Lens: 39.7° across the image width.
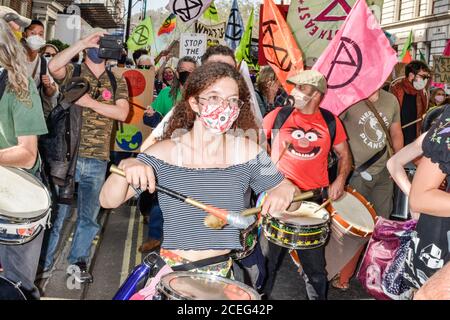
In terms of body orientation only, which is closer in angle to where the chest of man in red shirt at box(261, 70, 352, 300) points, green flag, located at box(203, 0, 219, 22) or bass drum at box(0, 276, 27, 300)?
the bass drum

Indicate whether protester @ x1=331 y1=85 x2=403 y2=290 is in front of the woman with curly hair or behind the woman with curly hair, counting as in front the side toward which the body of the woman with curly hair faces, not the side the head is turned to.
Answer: behind

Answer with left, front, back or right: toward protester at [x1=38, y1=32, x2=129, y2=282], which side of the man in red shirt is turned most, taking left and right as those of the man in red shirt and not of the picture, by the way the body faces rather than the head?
right

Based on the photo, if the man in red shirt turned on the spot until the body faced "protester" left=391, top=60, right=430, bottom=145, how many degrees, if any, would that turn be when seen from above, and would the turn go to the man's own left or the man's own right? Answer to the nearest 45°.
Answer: approximately 180°

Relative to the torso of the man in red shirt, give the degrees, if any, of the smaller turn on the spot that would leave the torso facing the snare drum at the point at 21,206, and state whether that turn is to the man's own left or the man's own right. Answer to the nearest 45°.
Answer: approximately 45° to the man's own right

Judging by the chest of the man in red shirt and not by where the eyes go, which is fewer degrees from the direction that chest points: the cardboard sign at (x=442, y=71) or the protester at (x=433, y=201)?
the protester

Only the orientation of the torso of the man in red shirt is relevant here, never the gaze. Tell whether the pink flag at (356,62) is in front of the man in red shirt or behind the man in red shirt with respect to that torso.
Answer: behind

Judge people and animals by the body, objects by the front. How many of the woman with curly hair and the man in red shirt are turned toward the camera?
2

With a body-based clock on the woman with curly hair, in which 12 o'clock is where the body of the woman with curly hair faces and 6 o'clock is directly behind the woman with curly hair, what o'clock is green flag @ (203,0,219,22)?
The green flag is roughly at 6 o'clock from the woman with curly hair.

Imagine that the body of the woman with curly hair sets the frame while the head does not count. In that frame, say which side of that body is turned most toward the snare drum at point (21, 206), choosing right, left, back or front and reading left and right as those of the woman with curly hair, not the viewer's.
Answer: right
